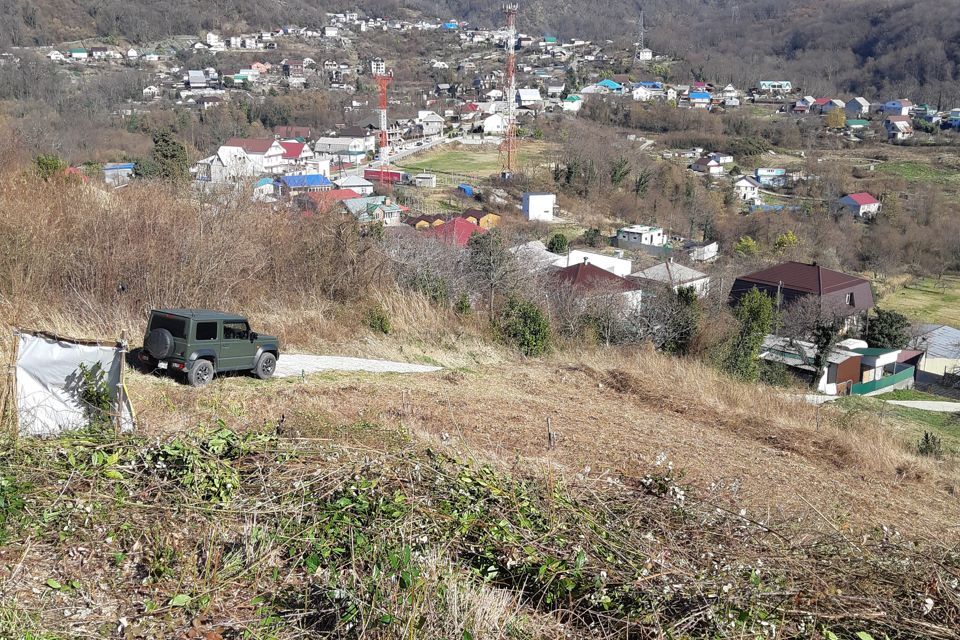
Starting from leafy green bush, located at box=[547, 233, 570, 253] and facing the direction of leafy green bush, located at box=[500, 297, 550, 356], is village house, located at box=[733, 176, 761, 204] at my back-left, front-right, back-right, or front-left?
back-left

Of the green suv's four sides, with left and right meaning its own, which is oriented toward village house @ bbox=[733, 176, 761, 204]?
front

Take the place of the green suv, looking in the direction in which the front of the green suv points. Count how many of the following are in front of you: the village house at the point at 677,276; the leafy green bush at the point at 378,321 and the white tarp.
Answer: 2

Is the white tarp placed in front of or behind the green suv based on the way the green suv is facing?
behind

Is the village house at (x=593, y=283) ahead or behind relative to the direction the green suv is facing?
ahead

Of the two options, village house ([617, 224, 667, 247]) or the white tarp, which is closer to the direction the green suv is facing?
the village house

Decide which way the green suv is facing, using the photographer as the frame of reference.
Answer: facing away from the viewer and to the right of the viewer

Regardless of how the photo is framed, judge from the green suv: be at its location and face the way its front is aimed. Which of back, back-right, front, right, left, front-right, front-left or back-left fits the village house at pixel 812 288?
front

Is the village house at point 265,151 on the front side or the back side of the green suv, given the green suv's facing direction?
on the front side

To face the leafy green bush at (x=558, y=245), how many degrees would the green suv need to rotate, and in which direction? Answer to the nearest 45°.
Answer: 0° — it already faces it

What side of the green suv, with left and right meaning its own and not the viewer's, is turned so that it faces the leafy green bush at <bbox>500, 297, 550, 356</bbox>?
front
